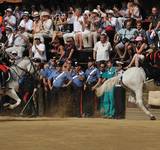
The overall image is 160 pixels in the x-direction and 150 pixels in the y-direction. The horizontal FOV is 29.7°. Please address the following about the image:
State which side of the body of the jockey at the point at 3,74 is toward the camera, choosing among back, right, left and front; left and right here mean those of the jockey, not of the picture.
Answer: left

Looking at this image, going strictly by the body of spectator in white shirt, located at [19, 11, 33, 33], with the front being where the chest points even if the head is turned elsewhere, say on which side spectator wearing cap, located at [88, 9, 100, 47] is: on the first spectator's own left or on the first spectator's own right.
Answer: on the first spectator's own left

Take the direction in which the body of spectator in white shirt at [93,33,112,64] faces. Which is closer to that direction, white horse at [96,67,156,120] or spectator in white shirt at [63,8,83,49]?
the white horse

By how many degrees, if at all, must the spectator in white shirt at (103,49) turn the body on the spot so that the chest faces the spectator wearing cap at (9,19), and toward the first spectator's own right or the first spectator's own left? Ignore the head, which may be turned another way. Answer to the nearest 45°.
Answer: approximately 135° to the first spectator's own right

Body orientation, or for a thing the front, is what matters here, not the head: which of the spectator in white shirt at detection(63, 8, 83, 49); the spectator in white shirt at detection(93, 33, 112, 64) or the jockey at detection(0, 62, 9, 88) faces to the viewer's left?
the jockey

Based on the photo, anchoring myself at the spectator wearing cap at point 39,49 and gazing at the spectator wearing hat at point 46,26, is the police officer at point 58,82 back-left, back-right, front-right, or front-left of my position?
back-right

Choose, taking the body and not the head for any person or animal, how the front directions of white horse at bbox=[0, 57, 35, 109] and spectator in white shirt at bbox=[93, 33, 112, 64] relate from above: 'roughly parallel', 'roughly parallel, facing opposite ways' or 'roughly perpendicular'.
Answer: roughly perpendicular
